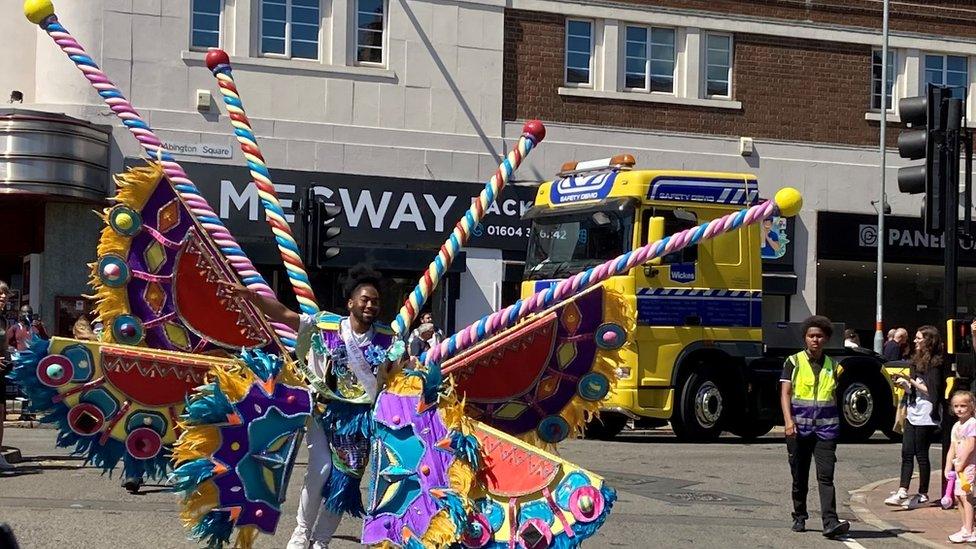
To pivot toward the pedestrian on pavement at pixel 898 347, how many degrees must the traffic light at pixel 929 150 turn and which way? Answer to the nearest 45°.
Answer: approximately 90° to its right

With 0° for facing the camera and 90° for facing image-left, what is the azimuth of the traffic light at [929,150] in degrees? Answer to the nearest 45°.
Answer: approximately 90°

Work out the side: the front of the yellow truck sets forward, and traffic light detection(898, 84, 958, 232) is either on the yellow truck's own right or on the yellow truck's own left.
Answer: on the yellow truck's own left

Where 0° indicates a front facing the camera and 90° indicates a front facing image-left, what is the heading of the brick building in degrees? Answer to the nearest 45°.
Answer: approximately 0°

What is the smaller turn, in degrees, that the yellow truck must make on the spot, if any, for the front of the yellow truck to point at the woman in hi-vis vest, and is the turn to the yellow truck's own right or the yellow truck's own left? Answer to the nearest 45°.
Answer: approximately 45° to the yellow truck's own left
